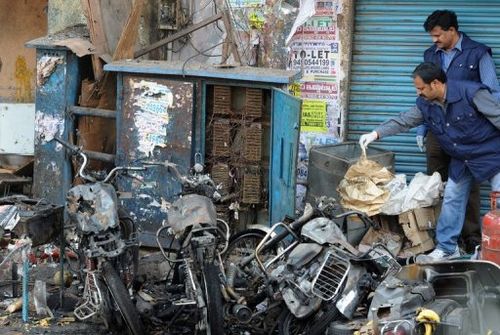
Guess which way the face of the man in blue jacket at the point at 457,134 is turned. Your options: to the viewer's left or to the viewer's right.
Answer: to the viewer's left

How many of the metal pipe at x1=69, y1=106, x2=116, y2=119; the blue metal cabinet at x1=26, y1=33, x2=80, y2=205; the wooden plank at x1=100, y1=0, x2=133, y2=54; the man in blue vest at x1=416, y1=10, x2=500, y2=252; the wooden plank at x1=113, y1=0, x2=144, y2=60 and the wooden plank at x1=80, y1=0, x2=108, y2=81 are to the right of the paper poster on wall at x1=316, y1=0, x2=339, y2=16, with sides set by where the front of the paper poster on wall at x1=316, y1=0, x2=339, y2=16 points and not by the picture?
5

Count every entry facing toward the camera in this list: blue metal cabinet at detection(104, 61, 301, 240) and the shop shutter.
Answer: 2

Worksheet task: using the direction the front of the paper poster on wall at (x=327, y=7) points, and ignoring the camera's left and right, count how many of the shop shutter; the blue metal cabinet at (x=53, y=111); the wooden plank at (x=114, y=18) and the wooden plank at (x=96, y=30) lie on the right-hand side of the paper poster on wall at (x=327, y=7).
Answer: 3

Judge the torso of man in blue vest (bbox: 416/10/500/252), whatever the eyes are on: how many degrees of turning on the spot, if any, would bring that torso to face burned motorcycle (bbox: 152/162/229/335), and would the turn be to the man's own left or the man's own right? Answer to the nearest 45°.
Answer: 0° — they already face it

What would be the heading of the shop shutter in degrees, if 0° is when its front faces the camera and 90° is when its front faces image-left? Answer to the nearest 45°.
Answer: approximately 0°
